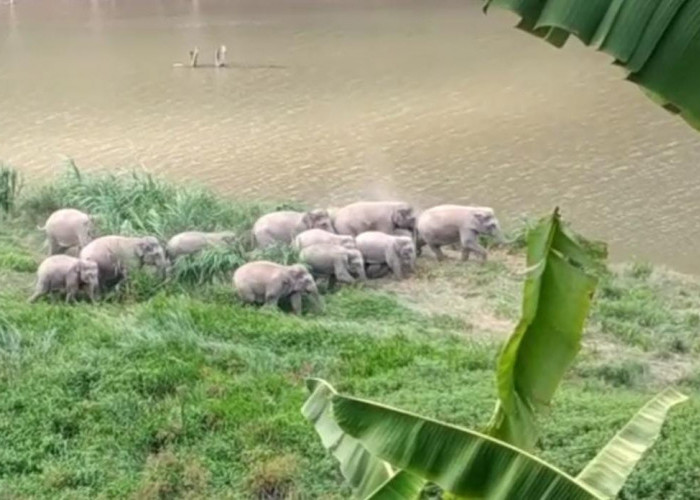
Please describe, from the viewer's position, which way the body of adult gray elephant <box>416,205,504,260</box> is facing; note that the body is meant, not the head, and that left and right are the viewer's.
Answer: facing to the right of the viewer

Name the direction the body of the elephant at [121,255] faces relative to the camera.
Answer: to the viewer's right

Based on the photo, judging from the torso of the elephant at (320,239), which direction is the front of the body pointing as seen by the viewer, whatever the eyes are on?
to the viewer's right

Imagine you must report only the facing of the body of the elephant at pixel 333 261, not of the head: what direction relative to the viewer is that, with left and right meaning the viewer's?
facing to the right of the viewer

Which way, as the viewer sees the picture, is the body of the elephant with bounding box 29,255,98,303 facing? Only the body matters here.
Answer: to the viewer's right

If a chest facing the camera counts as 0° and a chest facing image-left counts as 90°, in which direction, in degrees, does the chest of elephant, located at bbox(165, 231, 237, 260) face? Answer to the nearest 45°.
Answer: approximately 270°

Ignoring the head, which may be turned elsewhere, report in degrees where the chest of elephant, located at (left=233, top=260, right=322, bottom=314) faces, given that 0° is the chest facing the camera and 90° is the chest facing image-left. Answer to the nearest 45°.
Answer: approximately 270°

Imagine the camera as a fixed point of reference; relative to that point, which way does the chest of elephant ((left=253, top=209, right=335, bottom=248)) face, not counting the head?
to the viewer's right

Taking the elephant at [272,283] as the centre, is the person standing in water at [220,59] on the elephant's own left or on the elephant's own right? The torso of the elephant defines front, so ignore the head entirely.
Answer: on the elephant's own left
